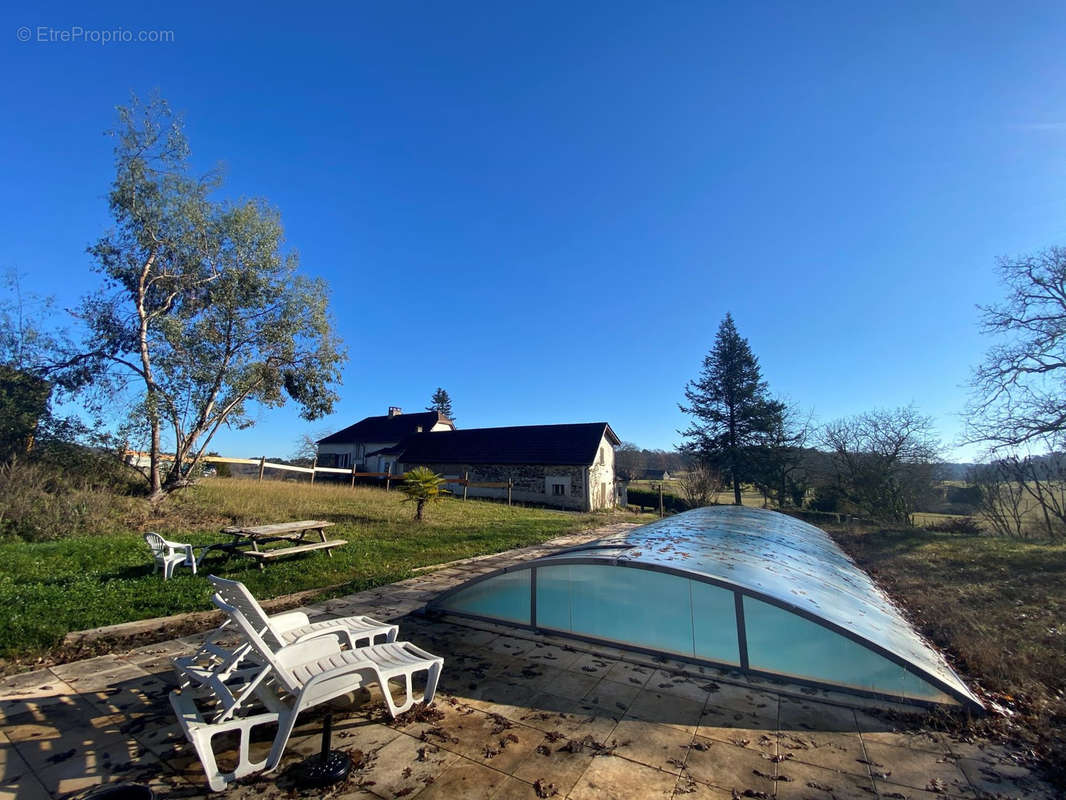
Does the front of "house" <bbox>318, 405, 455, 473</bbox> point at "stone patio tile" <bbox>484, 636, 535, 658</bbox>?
yes

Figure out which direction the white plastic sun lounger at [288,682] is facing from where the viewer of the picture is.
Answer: facing away from the viewer and to the right of the viewer

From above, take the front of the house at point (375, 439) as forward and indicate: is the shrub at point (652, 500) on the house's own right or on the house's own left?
on the house's own left

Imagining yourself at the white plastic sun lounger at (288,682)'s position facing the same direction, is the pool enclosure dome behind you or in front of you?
in front

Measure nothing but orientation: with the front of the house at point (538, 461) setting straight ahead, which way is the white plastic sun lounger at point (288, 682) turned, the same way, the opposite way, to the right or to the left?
to the left

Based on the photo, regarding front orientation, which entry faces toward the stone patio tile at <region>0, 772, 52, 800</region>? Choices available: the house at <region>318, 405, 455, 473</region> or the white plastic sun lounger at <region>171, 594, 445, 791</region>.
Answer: the house

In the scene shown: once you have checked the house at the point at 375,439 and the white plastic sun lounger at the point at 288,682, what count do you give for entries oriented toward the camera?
1
